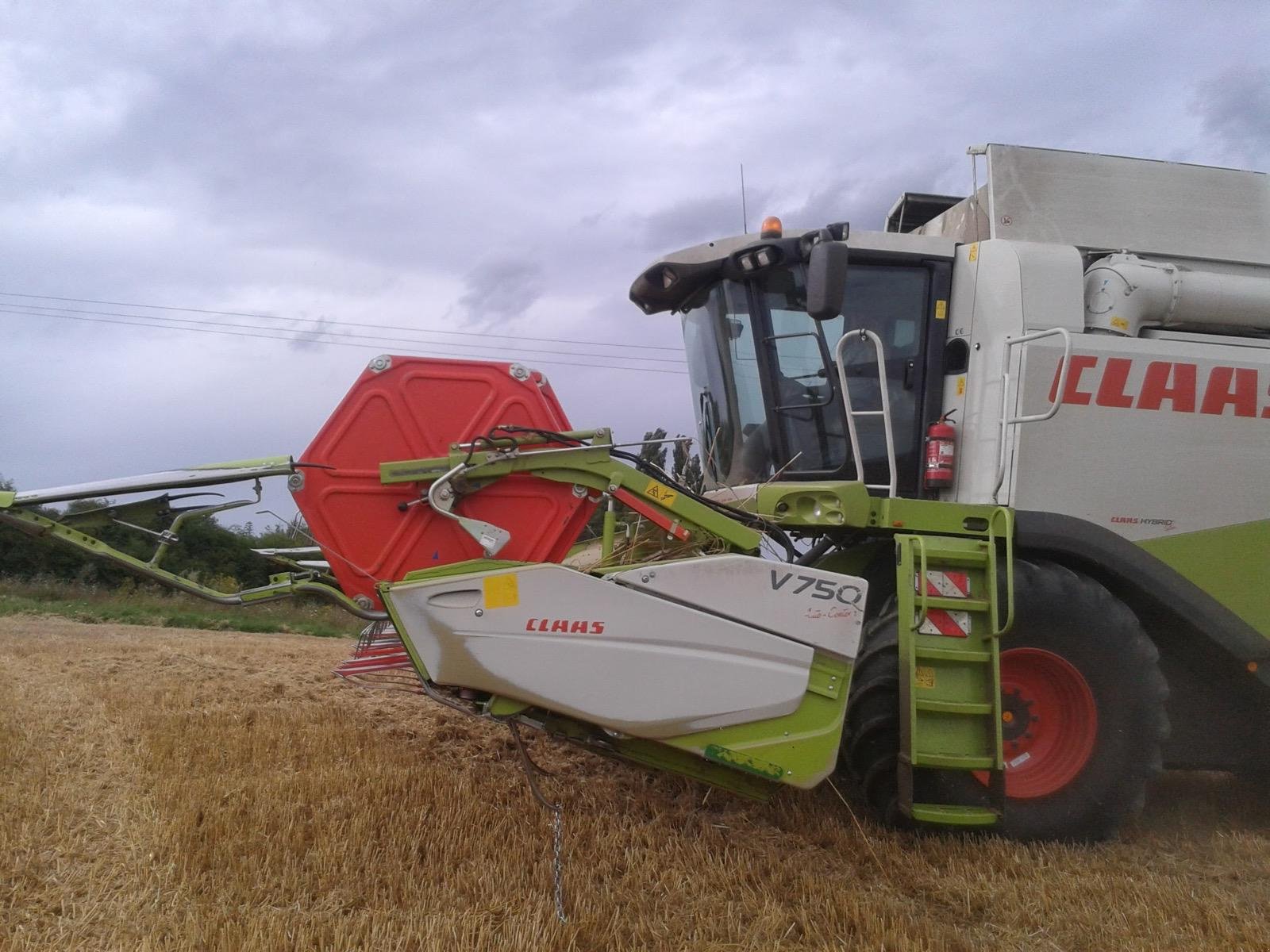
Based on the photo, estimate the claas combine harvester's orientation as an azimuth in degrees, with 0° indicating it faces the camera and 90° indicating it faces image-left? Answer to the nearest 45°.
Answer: approximately 90°
